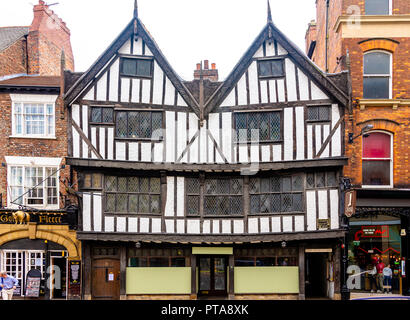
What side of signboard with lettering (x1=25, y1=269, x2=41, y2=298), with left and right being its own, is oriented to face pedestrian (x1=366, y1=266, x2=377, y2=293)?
left
